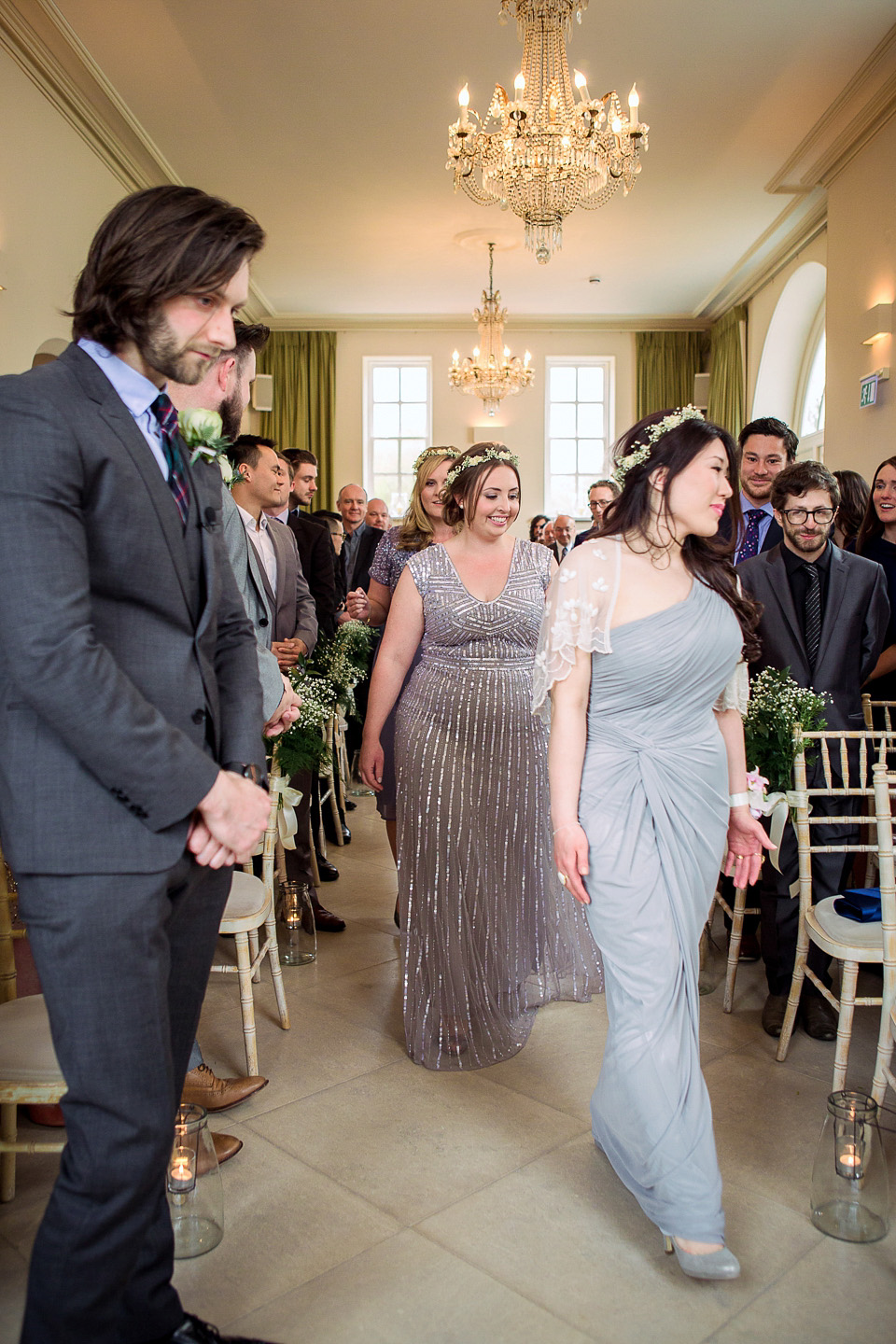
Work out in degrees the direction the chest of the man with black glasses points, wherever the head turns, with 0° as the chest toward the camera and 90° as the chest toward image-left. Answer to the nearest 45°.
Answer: approximately 0°

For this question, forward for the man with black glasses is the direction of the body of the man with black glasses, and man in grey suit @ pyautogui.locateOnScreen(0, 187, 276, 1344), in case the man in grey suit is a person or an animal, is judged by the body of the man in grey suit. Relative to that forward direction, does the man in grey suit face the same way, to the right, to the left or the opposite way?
to the left

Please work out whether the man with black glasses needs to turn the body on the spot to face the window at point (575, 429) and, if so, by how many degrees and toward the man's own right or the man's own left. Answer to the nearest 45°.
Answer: approximately 180°

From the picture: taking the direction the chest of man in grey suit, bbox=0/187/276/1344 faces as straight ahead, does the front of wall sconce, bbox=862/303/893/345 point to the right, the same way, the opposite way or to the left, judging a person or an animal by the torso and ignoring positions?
the opposite way

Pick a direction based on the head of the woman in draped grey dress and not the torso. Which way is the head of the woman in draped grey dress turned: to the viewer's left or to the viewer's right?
to the viewer's right

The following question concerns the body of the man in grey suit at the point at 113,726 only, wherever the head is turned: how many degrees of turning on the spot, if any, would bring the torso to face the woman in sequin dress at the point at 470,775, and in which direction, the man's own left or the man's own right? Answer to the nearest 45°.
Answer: approximately 90° to the man's own left

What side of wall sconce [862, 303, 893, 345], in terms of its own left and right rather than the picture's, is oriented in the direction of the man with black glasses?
left
